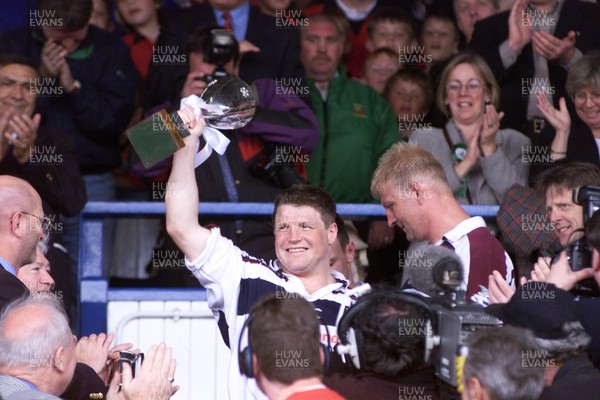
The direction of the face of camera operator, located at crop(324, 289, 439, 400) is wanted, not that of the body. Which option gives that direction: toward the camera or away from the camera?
away from the camera

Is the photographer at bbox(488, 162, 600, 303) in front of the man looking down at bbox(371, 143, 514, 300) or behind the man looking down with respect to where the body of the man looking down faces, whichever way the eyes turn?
behind

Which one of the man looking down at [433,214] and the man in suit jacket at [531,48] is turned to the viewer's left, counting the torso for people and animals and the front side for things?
the man looking down

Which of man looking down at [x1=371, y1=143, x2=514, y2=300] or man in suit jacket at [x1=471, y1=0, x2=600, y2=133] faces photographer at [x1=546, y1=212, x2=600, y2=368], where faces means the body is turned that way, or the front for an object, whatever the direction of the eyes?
the man in suit jacket

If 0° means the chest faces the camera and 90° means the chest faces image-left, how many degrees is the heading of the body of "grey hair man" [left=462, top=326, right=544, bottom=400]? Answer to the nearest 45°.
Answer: approximately 135°

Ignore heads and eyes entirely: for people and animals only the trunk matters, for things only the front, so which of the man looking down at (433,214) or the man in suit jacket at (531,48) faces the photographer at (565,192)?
the man in suit jacket

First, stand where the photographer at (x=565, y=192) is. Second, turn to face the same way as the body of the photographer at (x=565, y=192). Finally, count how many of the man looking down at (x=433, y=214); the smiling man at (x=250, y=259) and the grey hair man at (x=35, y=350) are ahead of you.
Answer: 3

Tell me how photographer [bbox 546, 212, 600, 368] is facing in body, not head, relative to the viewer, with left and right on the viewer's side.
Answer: facing to the left of the viewer

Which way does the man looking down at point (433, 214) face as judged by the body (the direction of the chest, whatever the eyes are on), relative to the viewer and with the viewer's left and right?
facing to the left of the viewer

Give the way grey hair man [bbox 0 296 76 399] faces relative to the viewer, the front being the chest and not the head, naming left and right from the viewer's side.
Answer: facing away from the viewer and to the right of the viewer

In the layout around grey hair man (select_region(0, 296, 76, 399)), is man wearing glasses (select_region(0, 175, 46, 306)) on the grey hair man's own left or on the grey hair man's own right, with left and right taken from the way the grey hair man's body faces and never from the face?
on the grey hair man's own left
